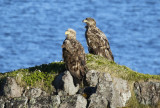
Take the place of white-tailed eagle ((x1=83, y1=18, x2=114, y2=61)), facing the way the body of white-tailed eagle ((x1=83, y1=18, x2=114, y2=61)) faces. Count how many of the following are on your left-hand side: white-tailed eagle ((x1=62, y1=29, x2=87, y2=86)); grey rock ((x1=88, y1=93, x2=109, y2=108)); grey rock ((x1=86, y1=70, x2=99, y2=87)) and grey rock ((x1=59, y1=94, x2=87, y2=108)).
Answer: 4

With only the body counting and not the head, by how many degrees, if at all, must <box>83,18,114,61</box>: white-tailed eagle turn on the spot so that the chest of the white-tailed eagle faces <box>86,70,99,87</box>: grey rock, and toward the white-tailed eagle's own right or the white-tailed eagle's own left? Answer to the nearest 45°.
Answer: approximately 90° to the white-tailed eagle's own left

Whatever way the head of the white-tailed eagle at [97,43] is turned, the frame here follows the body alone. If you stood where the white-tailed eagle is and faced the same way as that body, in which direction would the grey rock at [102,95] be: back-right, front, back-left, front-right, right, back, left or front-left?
left

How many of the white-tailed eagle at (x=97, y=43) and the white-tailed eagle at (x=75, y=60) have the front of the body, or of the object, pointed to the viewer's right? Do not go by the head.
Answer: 0

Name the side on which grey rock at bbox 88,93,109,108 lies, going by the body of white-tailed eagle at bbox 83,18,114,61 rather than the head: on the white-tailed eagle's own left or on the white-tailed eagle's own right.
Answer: on the white-tailed eagle's own left
